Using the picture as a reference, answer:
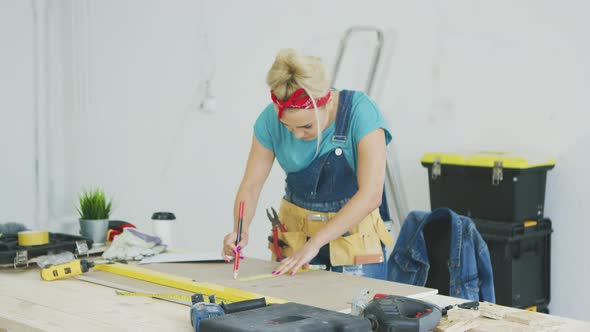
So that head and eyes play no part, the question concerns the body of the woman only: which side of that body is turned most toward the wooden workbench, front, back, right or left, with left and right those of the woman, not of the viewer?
front

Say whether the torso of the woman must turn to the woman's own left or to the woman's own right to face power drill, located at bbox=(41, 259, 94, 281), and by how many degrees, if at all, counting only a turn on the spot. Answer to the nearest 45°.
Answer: approximately 45° to the woman's own right

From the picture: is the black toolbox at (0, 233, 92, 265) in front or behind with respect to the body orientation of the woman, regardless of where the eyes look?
in front

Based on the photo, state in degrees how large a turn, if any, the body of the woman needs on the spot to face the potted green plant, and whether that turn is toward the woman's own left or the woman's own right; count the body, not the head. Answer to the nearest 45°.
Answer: approximately 45° to the woman's own right

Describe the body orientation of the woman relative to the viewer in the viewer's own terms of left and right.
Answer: facing the viewer and to the left of the viewer

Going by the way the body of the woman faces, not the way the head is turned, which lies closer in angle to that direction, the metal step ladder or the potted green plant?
the potted green plant

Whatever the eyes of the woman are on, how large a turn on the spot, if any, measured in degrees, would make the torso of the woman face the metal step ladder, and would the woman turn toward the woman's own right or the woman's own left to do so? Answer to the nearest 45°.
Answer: approximately 135° to the woman's own right

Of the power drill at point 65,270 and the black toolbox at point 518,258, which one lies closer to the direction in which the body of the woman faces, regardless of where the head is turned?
the power drill

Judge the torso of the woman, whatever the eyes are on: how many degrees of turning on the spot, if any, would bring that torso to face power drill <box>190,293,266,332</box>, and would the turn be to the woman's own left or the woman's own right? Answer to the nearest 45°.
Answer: approximately 45° to the woman's own left

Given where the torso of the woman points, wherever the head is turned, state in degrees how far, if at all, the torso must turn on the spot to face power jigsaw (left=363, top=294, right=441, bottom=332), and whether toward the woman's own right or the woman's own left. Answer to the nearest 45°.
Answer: approximately 45° to the woman's own left

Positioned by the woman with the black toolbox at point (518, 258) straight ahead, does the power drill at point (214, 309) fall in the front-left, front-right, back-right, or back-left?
back-right
